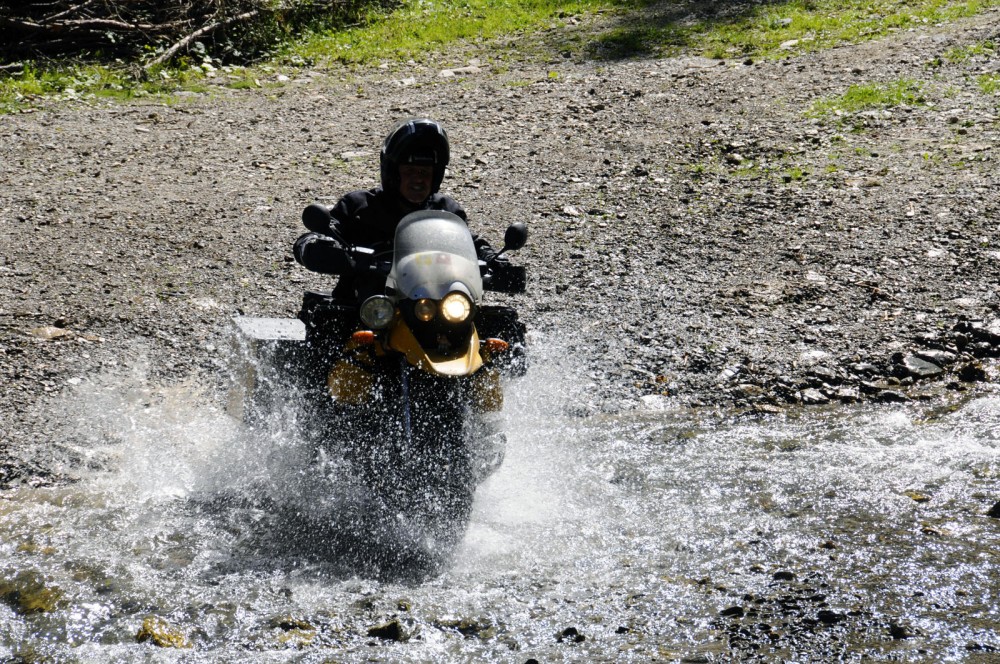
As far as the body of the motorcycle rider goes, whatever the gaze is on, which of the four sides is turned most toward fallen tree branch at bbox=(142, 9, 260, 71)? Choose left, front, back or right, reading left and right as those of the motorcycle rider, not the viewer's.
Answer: back

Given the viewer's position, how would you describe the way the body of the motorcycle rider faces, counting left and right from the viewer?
facing the viewer

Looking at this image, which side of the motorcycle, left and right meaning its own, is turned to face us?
front

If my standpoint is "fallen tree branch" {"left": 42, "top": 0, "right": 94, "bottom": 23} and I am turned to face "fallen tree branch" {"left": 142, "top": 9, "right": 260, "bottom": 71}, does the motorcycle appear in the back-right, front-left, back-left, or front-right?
front-right

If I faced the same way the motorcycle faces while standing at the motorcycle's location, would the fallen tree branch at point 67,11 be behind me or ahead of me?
behind
